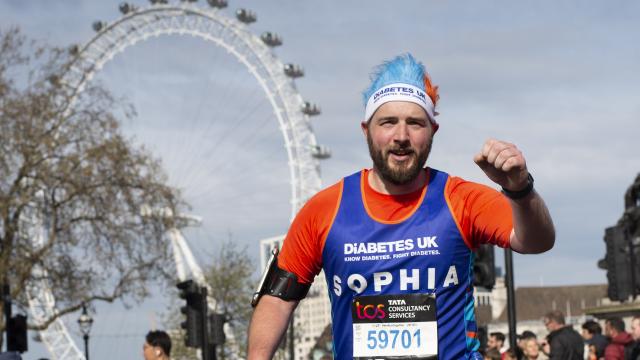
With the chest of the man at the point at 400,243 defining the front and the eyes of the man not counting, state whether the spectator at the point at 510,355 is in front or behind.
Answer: behind

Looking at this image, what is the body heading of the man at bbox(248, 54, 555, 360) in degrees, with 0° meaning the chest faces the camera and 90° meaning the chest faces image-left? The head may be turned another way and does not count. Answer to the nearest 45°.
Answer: approximately 0°

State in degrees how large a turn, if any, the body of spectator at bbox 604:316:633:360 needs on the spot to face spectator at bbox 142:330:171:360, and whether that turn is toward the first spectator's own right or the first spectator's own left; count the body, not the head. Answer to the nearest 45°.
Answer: approximately 45° to the first spectator's own left

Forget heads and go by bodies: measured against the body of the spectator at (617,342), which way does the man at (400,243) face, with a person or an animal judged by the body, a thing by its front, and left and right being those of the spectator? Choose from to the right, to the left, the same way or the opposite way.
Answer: to the left

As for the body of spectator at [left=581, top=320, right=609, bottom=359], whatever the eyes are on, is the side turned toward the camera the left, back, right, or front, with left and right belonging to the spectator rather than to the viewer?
left

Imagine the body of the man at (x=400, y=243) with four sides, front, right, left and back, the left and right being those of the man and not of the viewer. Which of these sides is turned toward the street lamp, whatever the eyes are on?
back

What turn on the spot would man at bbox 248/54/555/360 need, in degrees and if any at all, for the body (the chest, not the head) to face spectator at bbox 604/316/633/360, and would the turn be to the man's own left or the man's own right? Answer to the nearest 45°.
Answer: approximately 180°
